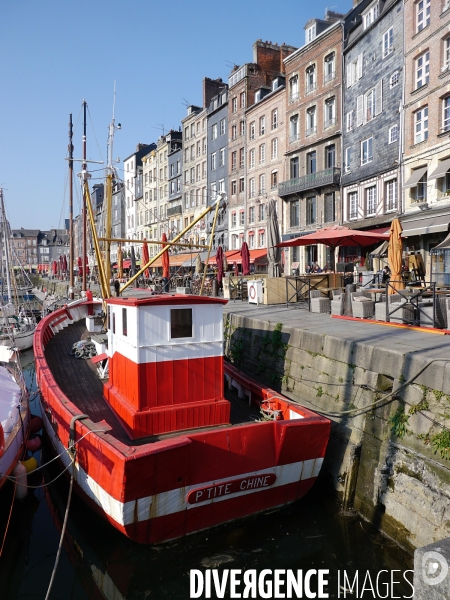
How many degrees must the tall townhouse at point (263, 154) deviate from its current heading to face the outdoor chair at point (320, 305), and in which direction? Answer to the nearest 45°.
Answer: approximately 45° to its left

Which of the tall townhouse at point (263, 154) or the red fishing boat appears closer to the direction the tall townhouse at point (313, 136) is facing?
the red fishing boat

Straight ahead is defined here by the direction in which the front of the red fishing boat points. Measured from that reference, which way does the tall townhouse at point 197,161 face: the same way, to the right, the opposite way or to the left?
to the left

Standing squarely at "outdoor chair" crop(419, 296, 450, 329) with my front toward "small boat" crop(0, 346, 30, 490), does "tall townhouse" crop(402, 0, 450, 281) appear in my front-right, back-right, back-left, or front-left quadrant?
back-right

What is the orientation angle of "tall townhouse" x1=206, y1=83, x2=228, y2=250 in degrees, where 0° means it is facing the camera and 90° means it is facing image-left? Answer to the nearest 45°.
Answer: approximately 45°

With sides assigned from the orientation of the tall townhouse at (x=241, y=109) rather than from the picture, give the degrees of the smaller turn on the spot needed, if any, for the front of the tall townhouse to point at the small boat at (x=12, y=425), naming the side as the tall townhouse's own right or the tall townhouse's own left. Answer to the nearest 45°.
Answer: approximately 45° to the tall townhouse's own left

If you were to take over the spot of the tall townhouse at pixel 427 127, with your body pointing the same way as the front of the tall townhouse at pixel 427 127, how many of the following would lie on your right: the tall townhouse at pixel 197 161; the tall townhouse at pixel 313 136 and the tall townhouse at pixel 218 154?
3

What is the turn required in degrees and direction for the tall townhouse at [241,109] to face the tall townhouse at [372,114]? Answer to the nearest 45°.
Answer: approximately 90° to its left

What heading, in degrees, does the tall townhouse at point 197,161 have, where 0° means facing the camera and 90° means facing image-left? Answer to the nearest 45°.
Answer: approximately 45°

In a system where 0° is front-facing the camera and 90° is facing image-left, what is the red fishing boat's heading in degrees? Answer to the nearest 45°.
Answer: approximately 135°
